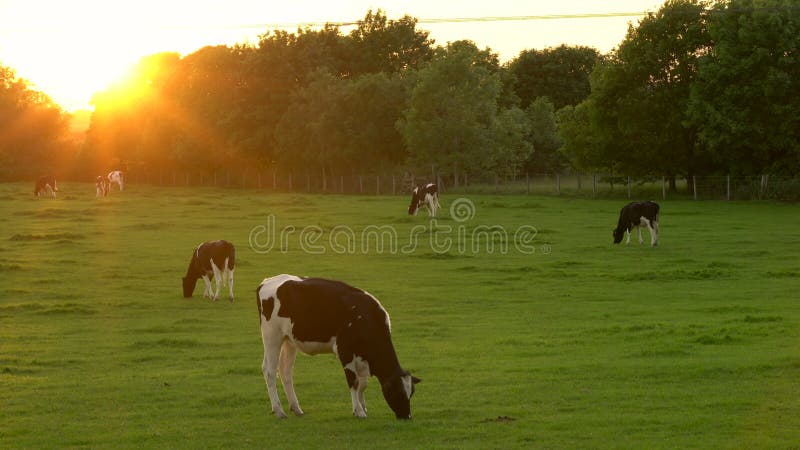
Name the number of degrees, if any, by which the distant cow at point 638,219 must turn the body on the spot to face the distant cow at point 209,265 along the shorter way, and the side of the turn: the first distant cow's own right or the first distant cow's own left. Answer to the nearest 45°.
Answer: approximately 45° to the first distant cow's own left

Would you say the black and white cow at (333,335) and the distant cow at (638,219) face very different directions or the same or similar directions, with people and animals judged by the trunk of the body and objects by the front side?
very different directions

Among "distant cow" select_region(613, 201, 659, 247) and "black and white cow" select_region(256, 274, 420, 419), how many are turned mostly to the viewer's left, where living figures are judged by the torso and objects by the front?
1

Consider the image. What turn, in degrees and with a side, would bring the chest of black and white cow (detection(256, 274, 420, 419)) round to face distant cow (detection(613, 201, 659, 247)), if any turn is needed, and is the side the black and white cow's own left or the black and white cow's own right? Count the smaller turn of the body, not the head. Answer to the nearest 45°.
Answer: approximately 45° to the black and white cow's own left

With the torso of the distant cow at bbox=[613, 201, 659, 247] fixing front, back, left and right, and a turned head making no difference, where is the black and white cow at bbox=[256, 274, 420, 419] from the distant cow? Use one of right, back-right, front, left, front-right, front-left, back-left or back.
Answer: left

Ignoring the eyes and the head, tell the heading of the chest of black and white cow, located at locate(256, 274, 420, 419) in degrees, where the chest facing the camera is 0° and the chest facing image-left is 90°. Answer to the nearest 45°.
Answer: approximately 270°

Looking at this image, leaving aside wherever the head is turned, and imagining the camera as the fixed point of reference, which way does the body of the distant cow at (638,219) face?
to the viewer's left

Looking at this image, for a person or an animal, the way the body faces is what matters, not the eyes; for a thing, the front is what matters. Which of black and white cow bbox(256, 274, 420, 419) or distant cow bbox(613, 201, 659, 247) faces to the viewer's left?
the distant cow

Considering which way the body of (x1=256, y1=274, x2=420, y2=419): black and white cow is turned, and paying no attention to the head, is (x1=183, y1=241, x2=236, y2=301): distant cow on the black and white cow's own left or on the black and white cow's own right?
on the black and white cow's own left
